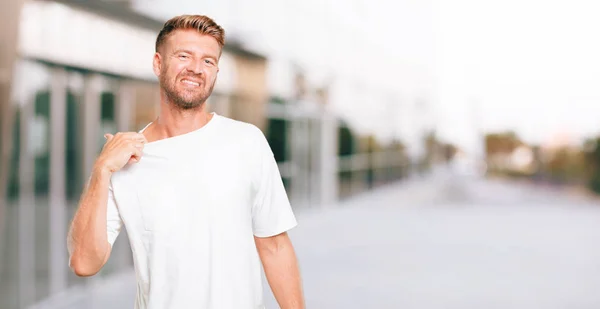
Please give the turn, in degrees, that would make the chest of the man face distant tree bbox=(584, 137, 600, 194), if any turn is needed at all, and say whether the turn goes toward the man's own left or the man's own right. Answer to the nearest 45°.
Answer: approximately 135° to the man's own left

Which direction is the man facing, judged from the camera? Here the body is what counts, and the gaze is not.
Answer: toward the camera
